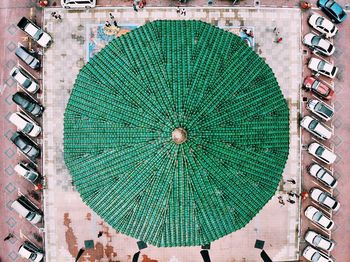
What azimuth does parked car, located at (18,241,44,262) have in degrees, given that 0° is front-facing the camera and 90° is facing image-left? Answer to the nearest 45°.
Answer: approximately 315°

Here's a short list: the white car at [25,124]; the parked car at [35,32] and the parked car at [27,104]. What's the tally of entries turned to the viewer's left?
0

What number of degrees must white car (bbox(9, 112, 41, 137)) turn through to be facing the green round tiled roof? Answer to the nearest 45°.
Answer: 0° — it already faces it

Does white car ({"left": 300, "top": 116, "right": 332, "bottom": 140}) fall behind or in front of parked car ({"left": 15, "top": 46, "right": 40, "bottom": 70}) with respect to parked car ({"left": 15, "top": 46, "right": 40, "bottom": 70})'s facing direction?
in front

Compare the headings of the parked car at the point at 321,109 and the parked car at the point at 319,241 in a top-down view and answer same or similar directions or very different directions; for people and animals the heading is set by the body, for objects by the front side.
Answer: same or similar directions
